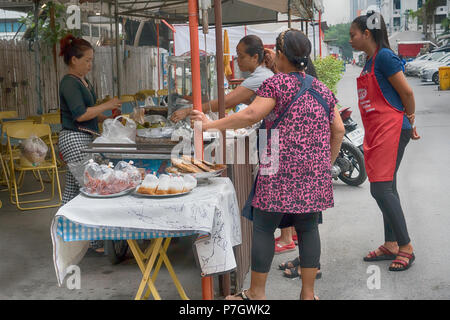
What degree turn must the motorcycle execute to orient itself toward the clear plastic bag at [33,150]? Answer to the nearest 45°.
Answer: approximately 45° to its left

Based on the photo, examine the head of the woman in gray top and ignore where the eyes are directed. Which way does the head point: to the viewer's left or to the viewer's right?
to the viewer's left

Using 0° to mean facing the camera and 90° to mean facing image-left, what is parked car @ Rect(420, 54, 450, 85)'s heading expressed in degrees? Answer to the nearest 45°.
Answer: approximately 45°

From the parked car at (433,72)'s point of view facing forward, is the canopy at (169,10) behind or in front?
in front

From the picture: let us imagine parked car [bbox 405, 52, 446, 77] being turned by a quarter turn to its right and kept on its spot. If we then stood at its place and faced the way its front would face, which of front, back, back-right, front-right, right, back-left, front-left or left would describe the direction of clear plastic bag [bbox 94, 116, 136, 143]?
back-left

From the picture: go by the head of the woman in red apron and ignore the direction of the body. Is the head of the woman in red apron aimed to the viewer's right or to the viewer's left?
to the viewer's left

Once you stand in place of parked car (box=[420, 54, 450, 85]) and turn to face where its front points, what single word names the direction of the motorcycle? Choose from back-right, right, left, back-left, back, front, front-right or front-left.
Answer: front-left

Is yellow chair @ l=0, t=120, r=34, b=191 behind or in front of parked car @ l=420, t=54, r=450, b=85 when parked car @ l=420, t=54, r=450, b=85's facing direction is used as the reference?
in front

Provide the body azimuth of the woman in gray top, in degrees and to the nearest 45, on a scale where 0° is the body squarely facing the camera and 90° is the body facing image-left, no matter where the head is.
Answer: approximately 90°

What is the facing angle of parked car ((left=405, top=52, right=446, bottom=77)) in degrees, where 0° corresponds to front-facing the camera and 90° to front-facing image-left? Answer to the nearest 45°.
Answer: approximately 45°
